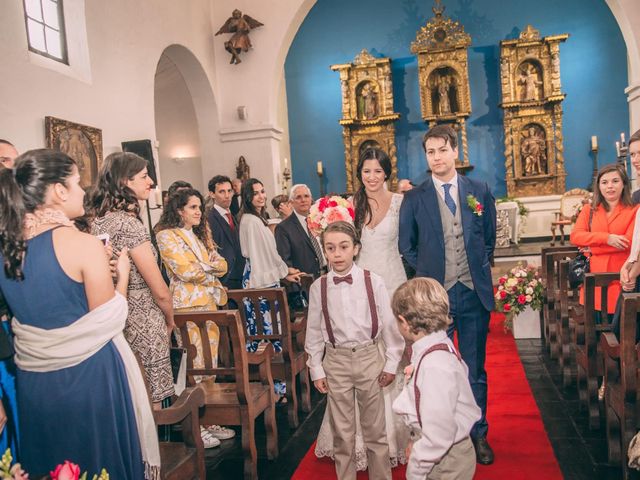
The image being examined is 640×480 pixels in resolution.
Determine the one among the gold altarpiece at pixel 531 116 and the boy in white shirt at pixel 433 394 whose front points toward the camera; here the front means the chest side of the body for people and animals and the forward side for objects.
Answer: the gold altarpiece

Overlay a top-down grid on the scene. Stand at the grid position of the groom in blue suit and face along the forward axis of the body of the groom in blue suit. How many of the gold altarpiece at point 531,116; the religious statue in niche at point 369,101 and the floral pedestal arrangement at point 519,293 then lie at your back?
3

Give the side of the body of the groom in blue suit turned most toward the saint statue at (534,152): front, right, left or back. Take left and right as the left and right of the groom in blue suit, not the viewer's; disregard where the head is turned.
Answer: back

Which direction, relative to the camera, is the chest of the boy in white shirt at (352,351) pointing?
toward the camera

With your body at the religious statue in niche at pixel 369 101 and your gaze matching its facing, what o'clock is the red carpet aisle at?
The red carpet aisle is roughly at 12 o'clock from the religious statue in niche.

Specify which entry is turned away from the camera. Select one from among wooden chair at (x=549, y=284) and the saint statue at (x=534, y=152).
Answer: the wooden chair

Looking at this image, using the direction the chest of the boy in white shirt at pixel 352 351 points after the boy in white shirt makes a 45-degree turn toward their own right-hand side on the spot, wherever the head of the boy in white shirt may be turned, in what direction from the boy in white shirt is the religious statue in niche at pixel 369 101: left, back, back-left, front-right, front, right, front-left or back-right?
back-right

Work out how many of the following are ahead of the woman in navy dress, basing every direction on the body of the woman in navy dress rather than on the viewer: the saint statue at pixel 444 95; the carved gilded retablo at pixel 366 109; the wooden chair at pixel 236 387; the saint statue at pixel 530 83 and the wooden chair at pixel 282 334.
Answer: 5

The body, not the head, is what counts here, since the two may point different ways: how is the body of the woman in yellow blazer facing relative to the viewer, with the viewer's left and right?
facing the viewer and to the right of the viewer

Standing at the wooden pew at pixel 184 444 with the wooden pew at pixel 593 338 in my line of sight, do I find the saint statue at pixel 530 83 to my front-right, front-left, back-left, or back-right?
front-left

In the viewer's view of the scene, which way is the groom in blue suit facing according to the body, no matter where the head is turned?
toward the camera

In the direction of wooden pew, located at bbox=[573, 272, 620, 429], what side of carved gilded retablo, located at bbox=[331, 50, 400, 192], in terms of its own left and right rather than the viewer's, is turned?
front

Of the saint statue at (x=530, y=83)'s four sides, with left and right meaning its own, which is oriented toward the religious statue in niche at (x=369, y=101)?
right

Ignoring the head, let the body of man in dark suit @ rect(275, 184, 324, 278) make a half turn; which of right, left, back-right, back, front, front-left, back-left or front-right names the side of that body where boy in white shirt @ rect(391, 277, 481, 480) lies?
back-left

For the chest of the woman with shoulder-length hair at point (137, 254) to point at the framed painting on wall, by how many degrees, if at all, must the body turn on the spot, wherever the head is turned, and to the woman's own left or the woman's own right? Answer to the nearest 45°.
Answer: approximately 90° to the woman's own left

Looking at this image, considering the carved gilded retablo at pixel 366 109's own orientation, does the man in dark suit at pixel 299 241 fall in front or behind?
in front

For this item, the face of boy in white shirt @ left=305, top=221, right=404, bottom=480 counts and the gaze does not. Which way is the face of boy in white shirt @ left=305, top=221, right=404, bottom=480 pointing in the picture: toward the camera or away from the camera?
toward the camera

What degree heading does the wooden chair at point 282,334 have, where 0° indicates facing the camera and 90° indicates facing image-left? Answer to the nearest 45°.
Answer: approximately 225°

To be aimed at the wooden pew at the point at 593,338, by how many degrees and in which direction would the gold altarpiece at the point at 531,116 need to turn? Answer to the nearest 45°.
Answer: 0° — it already faces it

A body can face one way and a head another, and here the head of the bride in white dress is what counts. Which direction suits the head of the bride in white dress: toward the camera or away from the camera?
toward the camera

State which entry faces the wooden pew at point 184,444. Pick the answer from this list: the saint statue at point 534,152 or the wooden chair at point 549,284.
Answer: the saint statue
